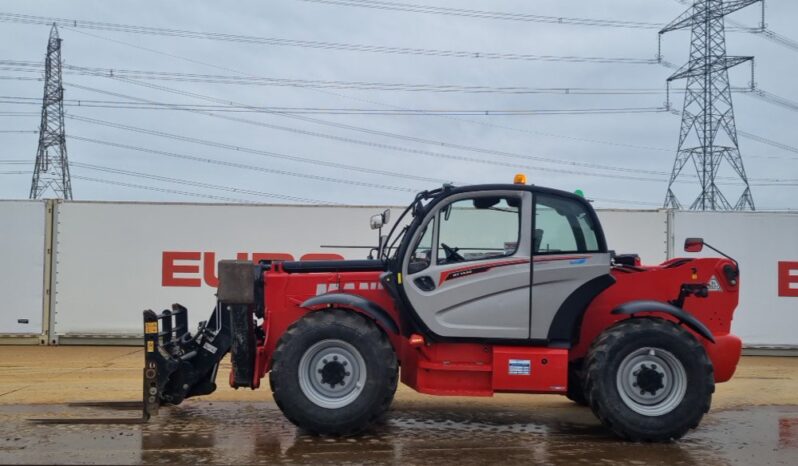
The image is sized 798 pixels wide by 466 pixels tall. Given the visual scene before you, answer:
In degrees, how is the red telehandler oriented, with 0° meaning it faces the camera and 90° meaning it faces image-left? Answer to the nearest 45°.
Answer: approximately 90°

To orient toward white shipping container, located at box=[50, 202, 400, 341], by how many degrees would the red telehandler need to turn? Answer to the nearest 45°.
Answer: approximately 45° to its right

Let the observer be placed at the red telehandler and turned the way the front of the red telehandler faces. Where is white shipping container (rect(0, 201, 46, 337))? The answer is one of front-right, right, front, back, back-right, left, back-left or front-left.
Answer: front-right

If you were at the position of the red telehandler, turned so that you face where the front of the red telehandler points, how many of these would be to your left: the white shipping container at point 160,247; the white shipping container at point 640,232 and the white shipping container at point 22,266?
0

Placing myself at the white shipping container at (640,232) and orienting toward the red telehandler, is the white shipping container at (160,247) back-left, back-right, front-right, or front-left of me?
front-right

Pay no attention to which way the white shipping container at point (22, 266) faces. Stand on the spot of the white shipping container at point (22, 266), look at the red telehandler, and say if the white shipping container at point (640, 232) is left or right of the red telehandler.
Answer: left

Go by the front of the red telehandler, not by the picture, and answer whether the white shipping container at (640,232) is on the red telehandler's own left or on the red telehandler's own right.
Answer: on the red telehandler's own right
